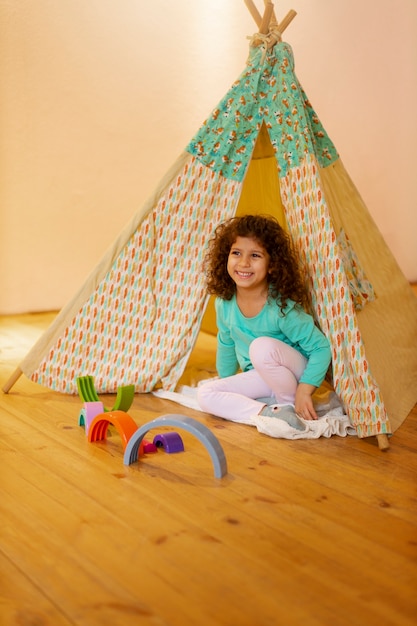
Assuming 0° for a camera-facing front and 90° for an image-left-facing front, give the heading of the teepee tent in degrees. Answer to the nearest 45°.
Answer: approximately 45°

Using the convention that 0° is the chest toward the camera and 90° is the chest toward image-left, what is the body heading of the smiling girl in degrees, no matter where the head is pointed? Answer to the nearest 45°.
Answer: approximately 45°
